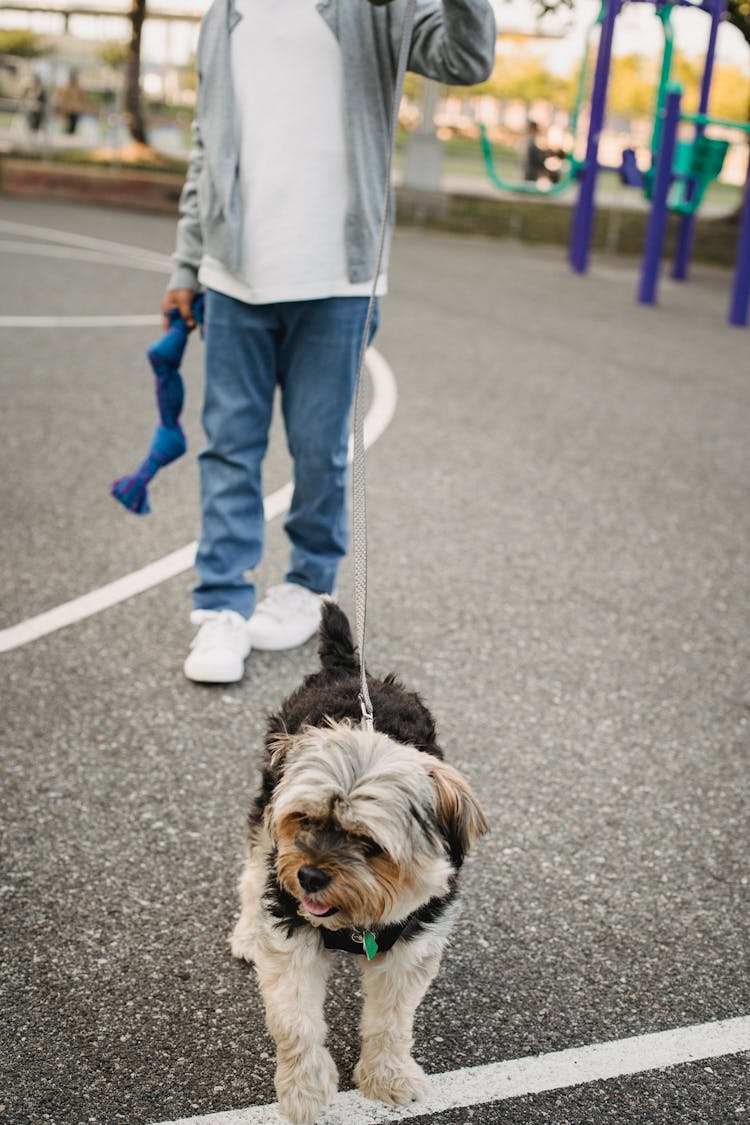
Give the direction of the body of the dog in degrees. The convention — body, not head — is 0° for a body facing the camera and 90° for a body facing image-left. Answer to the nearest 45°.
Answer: approximately 0°

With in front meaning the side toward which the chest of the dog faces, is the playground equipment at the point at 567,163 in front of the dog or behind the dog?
behind

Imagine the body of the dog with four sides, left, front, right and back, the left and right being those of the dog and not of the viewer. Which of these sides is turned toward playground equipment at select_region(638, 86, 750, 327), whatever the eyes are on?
back

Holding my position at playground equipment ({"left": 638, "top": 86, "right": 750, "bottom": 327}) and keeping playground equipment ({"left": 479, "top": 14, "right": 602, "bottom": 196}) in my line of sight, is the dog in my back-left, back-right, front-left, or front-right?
back-left

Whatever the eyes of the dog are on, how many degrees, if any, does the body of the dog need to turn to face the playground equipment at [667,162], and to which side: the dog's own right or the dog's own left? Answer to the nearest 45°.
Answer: approximately 180°
